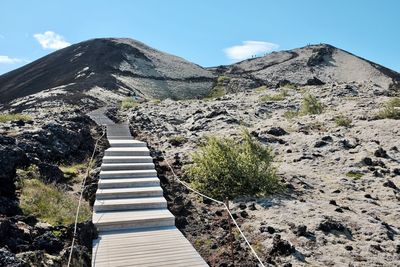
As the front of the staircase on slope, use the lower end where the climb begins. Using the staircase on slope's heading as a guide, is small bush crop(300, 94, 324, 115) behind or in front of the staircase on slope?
behind

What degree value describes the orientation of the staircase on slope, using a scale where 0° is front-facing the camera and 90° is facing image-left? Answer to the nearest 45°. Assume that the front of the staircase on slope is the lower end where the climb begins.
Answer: approximately 0°

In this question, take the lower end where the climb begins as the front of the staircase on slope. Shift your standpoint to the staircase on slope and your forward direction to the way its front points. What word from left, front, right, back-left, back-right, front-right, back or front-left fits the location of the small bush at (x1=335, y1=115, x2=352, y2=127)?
back-left

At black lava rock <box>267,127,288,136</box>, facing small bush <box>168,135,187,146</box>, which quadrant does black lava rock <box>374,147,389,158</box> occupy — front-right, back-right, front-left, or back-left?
back-left

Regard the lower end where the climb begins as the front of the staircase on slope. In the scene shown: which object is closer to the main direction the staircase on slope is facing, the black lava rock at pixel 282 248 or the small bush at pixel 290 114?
the black lava rock

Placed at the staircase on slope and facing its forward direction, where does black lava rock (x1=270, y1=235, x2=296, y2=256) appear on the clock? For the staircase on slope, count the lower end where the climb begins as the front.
The black lava rock is roughly at 10 o'clock from the staircase on slope.
